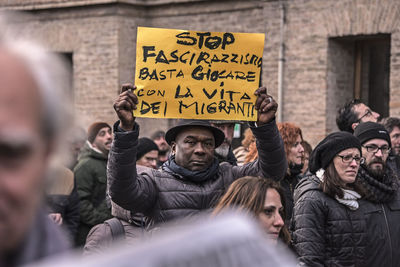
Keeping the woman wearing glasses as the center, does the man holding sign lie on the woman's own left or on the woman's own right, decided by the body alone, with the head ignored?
on the woman's own right

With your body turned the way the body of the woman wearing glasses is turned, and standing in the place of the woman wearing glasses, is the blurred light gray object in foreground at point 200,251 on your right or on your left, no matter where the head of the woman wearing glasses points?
on your right

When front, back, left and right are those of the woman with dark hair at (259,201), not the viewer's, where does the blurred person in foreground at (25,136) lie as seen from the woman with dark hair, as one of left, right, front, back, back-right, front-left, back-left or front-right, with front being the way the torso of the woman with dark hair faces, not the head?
front-right

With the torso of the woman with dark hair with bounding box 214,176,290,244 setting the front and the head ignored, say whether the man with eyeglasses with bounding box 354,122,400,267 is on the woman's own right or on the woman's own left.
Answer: on the woman's own left

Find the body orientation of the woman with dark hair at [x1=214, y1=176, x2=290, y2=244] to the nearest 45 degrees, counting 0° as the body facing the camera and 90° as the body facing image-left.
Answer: approximately 315°

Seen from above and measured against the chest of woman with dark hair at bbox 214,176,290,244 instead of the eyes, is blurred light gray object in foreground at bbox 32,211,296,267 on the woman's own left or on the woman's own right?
on the woman's own right

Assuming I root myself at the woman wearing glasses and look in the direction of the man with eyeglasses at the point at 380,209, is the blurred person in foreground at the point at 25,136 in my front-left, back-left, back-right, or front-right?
back-right

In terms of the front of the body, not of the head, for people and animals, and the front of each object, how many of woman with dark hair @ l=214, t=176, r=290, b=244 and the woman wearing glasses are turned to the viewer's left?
0
